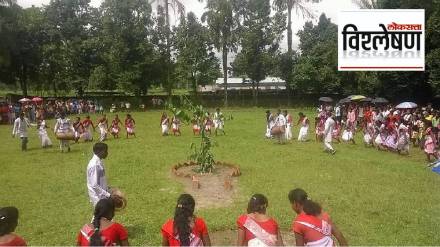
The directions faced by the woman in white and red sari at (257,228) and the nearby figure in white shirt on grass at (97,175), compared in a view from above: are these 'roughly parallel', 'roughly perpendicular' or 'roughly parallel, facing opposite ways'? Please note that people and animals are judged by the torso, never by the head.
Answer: roughly perpendicular

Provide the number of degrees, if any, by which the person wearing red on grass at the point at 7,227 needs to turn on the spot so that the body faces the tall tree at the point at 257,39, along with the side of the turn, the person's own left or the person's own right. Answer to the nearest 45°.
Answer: approximately 45° to the person's own right

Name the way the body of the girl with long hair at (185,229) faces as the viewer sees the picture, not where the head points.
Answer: away from the camera

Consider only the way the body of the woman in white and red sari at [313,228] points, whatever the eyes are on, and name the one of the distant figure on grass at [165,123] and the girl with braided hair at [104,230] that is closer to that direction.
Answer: the distant figure on grass

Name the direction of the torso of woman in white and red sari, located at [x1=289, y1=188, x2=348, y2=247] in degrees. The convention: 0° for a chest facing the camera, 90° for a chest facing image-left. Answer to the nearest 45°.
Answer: approximately 135°

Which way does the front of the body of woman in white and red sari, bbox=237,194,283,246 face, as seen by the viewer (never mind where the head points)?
away from the camera

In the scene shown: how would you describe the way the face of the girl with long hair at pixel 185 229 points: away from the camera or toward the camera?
away from the camera

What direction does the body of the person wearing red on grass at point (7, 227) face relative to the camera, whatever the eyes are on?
away from the camera

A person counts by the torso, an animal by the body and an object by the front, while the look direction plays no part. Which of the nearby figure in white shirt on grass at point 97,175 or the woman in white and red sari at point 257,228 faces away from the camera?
the woman in white and red sari

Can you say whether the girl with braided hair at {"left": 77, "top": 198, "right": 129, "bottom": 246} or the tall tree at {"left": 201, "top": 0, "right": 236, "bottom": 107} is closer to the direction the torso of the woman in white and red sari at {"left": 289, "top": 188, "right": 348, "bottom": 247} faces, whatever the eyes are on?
the tall tree
